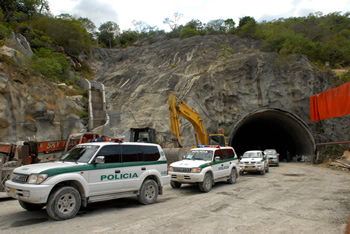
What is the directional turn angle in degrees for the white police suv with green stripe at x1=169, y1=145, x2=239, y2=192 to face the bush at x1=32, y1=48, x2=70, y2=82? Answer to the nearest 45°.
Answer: approximately 90° to its right

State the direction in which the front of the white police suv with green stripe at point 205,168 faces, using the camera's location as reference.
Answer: facing the viewer and to the left of the viewer

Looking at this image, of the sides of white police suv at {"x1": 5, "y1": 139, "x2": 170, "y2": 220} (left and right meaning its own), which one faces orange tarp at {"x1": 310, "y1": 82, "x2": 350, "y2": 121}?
back

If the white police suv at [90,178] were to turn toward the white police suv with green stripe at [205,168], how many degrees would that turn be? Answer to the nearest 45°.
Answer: approximately 180°

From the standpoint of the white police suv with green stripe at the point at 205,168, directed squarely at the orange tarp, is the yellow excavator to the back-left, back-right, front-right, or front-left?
front-left

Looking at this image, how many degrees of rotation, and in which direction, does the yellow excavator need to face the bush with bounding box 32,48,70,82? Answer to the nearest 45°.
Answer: approximately 45° to its right

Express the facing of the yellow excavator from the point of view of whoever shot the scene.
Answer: facing to the left of the viewer

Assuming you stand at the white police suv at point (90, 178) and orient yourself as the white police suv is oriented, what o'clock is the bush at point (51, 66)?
The bush is roughly at 4 o'clock from the white police suv.

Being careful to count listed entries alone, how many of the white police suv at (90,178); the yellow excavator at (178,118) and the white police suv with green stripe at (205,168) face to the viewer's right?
0

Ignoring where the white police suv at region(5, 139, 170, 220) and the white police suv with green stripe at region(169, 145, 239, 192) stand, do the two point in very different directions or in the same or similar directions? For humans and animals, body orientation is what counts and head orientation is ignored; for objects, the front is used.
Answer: same or similar directions

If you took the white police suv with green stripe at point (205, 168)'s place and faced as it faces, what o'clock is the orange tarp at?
The orange tarp is roughly at 6 o'clock from the white police suv with green stripe.

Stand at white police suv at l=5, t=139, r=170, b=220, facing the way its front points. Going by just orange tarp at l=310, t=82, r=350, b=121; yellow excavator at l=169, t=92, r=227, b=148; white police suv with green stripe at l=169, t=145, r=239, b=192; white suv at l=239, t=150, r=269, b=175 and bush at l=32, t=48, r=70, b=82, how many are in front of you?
0

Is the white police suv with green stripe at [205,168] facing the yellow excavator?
no

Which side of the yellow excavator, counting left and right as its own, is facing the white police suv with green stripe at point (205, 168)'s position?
left

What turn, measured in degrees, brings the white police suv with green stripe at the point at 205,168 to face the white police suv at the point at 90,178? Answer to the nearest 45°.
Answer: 0° — it already faces it
